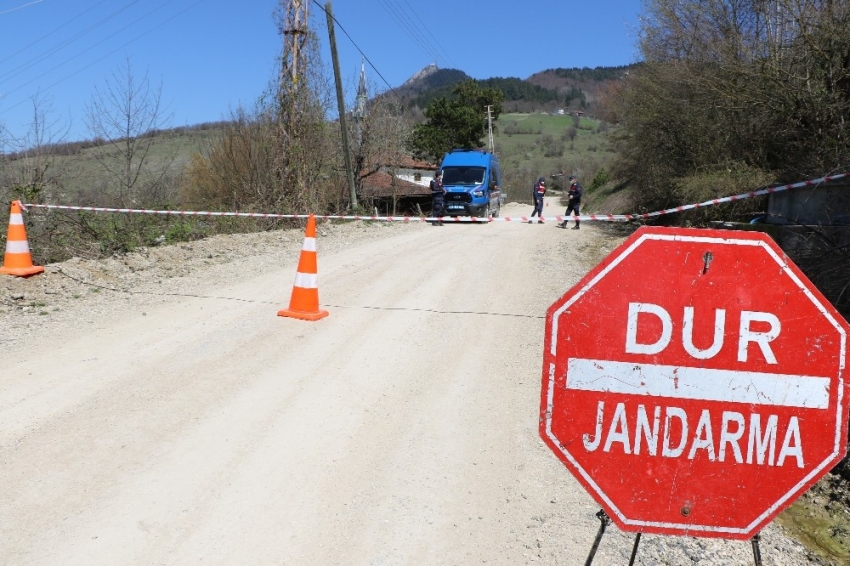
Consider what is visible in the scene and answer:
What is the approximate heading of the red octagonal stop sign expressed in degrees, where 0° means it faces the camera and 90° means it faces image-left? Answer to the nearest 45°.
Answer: approximately 0°

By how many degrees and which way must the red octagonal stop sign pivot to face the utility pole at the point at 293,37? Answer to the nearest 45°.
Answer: approximately 135° to its right

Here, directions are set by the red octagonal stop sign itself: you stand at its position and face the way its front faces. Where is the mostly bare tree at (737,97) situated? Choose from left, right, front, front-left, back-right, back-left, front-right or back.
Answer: back

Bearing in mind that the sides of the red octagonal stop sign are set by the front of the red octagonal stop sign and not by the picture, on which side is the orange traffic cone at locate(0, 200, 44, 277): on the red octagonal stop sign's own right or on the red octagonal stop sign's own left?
on the red octagonal stop sign's own right

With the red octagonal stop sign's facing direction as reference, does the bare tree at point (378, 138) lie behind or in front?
behind

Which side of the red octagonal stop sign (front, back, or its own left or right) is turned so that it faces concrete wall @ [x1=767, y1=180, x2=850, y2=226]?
back

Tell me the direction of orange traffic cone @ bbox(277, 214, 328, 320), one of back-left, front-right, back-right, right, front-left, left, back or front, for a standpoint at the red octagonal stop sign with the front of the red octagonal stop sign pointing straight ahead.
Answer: back-right
